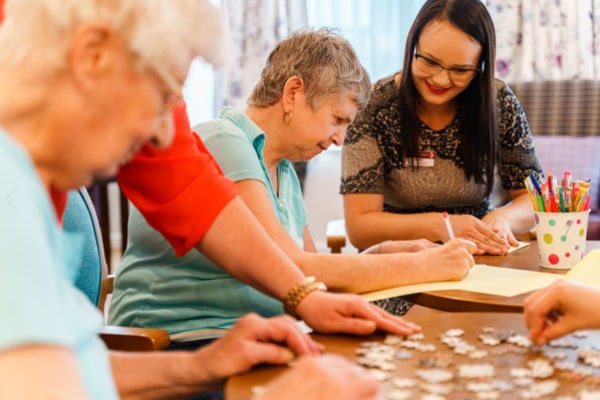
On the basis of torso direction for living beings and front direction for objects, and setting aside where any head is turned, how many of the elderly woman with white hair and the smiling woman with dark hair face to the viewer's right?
1

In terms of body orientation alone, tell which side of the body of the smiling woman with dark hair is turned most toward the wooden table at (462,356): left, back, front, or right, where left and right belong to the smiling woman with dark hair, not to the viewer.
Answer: front

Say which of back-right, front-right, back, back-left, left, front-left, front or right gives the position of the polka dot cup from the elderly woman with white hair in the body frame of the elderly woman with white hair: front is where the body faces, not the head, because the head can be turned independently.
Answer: front-left

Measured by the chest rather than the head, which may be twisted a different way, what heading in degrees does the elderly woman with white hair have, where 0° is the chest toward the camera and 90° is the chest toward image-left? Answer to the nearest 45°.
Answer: approximately 270°

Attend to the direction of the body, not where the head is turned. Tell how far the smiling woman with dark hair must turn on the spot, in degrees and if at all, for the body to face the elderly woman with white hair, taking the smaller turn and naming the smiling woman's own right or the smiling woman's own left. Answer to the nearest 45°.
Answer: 0° — they already face them

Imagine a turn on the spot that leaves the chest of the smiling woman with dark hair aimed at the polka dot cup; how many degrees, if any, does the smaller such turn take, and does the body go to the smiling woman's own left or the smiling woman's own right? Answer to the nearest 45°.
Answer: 0° — they already face it

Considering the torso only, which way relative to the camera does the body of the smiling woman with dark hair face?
toward the camera

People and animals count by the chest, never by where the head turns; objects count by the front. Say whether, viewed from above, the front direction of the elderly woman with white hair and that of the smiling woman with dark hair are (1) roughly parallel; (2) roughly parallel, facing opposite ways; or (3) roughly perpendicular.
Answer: roughly perpendicular

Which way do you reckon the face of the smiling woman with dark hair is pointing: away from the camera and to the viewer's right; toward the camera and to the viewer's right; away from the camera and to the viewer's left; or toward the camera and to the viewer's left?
toward the camera and to the viewer's left

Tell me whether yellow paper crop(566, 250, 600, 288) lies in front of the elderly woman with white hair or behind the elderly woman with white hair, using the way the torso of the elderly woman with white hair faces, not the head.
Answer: in front
